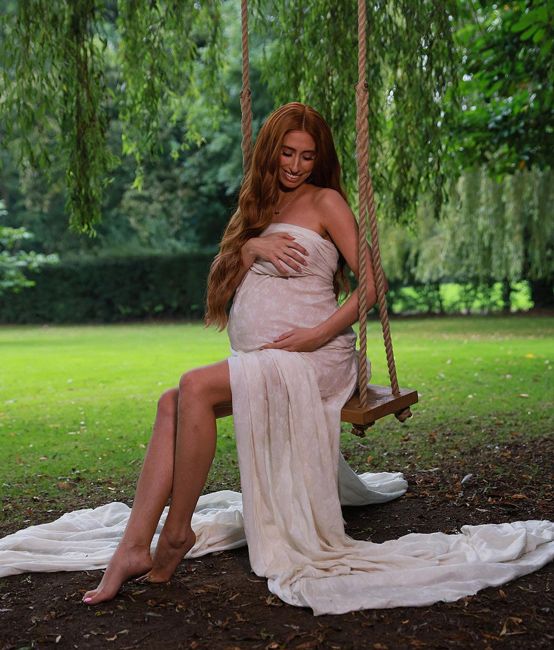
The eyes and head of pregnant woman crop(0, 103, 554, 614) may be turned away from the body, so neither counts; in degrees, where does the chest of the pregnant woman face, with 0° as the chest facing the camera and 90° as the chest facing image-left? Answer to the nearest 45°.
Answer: approximately 45°

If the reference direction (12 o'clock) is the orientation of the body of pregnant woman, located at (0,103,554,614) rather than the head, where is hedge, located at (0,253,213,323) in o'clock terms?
The hedge is roughly at 4 o'clock from the pregnant woman.
